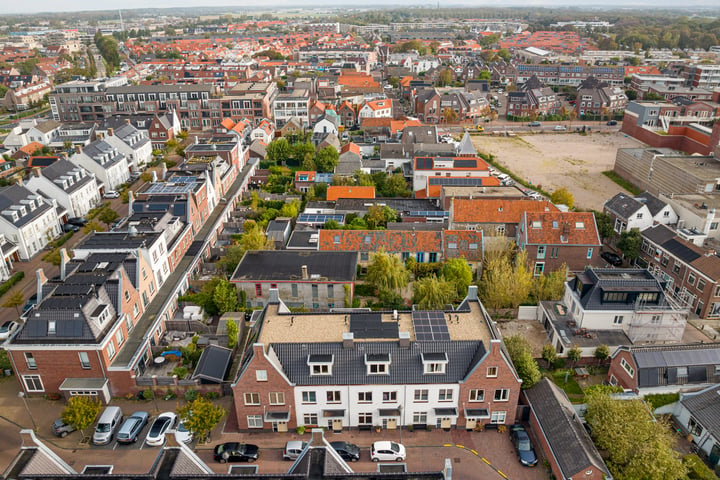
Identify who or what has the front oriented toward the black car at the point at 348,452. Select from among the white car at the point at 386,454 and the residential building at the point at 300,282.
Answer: the residential building

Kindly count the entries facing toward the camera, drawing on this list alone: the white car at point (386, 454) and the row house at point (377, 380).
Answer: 1

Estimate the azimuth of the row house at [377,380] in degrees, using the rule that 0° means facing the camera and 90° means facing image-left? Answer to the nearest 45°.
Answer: approximately 0°

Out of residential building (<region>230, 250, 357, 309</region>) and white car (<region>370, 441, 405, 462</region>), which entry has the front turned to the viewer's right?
the white car

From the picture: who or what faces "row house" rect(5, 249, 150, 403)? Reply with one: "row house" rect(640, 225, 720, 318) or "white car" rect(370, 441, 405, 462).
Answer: "row house" rect(640, 225, 720, 318)

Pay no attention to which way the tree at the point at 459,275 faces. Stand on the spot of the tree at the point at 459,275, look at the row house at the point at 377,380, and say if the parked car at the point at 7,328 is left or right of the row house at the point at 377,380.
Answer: right

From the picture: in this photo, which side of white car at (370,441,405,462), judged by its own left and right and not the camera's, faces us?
right
